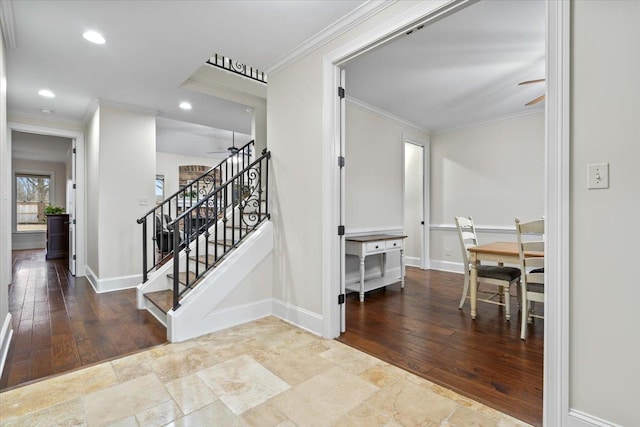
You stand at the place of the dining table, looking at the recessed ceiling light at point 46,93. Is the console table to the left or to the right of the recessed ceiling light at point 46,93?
right

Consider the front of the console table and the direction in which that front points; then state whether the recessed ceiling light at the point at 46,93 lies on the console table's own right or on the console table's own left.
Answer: on the console table's own right

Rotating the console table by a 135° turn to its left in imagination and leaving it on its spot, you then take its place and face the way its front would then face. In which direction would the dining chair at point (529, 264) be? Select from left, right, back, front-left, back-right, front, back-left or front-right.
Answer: back-right

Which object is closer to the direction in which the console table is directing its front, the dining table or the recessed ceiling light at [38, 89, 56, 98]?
the dining table

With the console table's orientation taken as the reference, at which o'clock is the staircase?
The staircase is roughly at 3 o'clock from the console table.

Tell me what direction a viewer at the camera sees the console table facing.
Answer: facing the viewer and to the right of the viewer

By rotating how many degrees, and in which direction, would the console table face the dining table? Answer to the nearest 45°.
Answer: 0° — it already faces it

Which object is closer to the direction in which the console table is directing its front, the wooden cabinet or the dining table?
the dining table

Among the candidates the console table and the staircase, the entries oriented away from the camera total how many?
0

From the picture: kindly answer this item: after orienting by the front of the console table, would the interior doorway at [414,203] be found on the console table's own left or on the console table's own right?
on the console table's own left

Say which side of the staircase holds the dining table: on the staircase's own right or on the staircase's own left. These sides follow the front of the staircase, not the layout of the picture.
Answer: on the staircase's own left

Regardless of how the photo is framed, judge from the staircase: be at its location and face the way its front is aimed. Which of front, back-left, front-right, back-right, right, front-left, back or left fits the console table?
back-left
